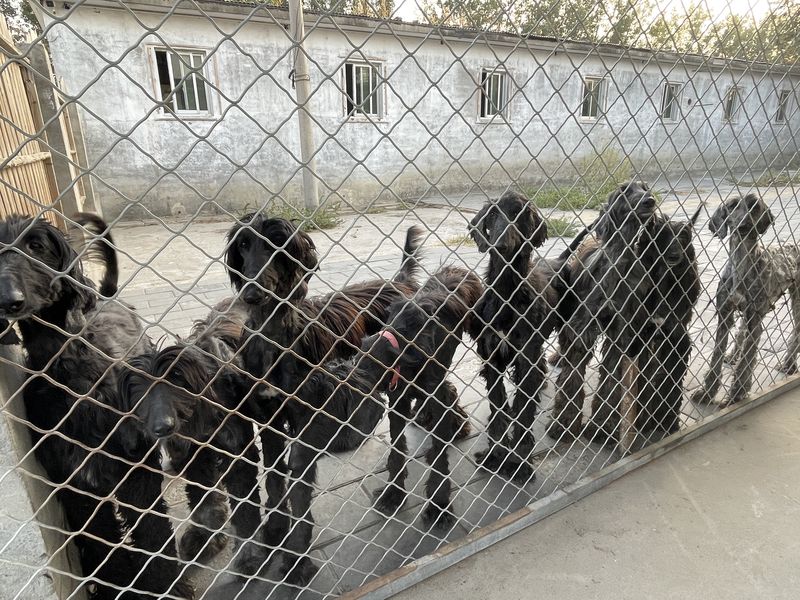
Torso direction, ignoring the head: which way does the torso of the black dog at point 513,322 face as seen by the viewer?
toward the camera

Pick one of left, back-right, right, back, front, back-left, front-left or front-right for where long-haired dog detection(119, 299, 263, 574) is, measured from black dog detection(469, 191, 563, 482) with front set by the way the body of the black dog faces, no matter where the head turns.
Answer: front-right

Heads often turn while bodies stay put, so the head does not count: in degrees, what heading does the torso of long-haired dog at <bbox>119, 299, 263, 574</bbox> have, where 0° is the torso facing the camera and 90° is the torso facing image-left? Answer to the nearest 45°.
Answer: approximately 45°

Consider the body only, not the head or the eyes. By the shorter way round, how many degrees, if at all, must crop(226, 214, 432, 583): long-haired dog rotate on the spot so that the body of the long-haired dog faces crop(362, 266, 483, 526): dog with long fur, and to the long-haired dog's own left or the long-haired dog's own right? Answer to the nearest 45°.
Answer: approximately 135° to the long-haired dog's own left

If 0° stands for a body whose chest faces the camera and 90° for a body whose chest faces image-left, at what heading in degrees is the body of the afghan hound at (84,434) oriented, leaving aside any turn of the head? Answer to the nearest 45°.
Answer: approximately 45°

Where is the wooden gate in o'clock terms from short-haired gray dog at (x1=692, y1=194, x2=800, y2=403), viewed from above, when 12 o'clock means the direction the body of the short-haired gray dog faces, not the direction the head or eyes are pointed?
The wooden gate is roughly at 1 o'clock from the short-haired gray dog.

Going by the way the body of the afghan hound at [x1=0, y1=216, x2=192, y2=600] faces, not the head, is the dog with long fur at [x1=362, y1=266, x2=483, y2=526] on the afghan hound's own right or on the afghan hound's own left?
on the afghan hound's own left
